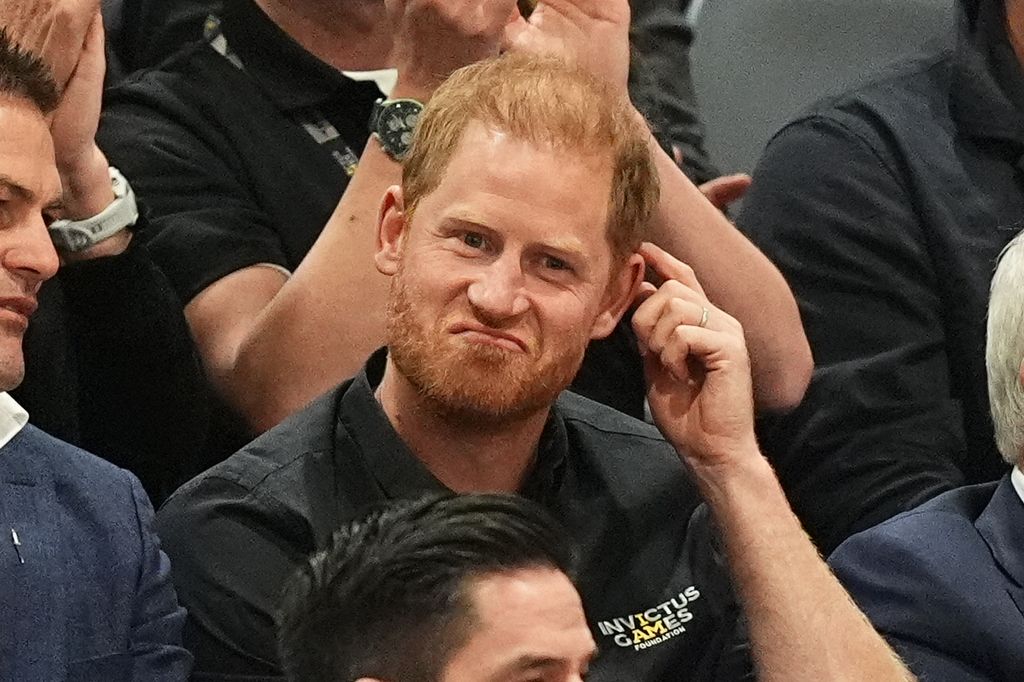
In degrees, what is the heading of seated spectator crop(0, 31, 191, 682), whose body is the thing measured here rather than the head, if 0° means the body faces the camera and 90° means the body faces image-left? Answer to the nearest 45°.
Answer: approximately 315°

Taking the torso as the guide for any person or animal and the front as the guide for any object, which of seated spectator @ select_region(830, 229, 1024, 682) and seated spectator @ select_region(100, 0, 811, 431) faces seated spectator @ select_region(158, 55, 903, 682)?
seated spectator @ select_region(100, 0, 811, 431)

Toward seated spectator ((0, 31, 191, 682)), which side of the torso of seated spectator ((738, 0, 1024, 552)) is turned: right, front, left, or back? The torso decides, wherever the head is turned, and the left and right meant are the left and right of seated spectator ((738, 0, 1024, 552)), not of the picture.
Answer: right

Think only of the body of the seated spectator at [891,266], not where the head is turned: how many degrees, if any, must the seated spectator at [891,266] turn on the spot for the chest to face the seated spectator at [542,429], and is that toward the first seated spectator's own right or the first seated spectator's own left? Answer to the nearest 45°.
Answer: approximately 45° to the first seated spectator's own right

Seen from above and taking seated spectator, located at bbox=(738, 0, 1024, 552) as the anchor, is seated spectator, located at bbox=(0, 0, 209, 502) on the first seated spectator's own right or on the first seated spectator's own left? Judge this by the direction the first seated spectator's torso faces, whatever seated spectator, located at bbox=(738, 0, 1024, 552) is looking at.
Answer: on the first seated spectator's own right

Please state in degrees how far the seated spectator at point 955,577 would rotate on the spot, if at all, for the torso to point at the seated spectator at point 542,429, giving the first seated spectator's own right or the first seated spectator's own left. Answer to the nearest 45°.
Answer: approximately 135° to the first seated spectator's own right
